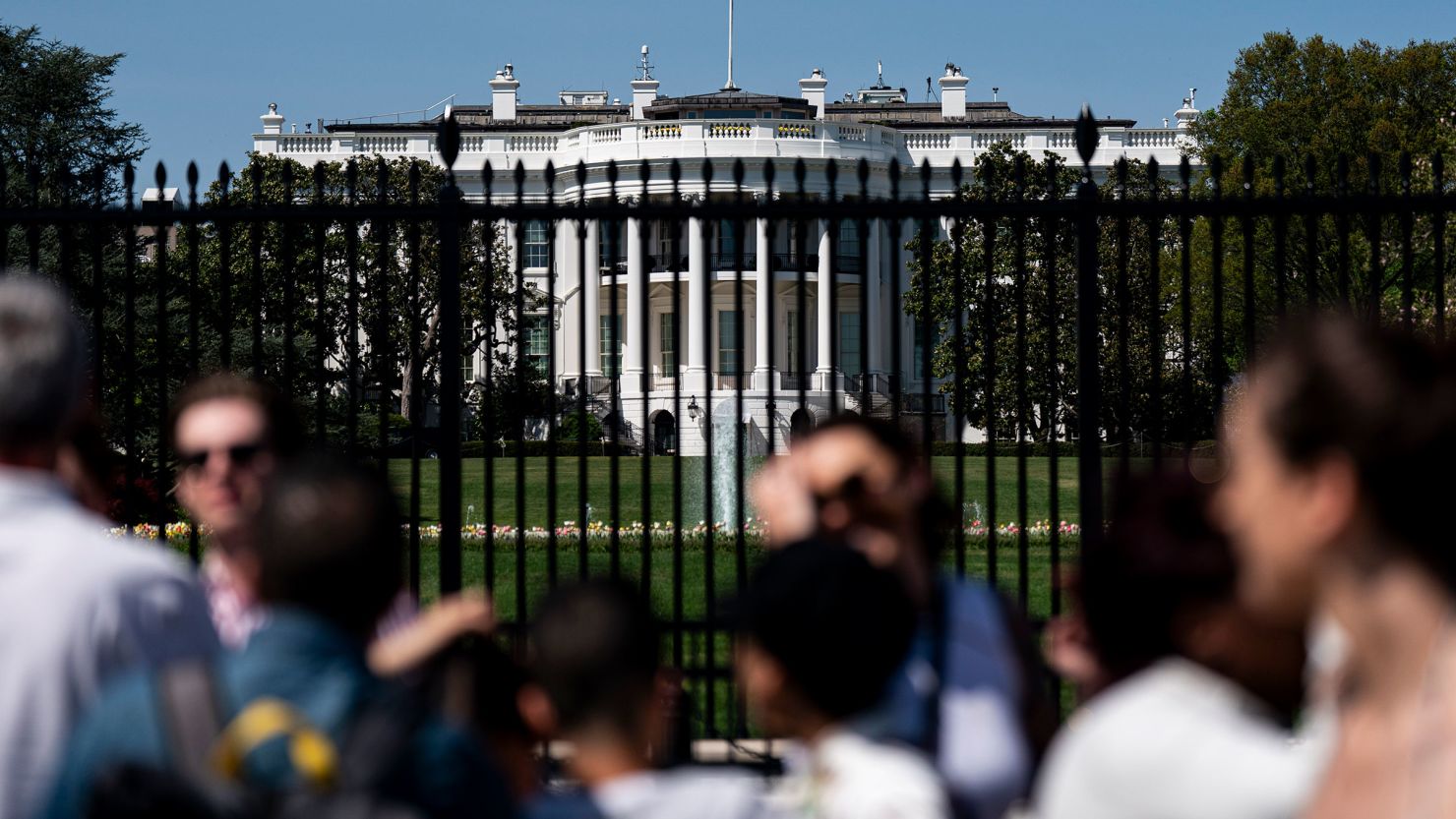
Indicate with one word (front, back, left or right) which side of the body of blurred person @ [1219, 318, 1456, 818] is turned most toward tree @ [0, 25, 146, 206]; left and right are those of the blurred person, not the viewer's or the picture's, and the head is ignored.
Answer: right

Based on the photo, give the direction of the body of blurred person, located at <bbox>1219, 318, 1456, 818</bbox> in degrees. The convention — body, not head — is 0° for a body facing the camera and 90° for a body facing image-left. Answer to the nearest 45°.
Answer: approximately 135°

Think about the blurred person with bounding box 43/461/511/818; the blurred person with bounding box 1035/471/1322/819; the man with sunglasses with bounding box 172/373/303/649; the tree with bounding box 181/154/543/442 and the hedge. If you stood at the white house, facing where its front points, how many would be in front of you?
5

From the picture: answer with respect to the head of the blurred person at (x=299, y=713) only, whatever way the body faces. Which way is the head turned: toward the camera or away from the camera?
away from the camera

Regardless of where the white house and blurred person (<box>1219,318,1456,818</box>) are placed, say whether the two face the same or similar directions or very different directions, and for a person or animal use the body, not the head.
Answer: very different directions

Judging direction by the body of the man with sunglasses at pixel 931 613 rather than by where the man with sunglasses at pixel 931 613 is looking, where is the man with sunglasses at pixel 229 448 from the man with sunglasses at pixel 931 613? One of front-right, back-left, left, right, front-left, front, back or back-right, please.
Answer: front-right

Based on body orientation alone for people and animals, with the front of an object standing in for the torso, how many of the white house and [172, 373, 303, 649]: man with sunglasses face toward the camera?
2

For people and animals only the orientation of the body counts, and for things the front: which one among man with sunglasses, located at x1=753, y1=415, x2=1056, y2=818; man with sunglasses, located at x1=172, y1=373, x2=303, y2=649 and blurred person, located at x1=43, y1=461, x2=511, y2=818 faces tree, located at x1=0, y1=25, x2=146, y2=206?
the blurred person

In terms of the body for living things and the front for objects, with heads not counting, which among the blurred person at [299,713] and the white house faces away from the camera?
the blurred person

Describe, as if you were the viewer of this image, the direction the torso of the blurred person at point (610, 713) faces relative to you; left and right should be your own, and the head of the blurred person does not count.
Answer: facing away from the viewer

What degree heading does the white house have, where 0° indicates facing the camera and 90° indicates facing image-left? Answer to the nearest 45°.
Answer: approximately 0°

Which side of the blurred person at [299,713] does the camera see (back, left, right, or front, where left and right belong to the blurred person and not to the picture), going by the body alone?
back

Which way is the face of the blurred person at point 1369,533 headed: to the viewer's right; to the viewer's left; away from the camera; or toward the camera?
to the viewer's left

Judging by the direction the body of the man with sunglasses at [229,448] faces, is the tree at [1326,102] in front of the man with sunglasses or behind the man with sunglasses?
behind

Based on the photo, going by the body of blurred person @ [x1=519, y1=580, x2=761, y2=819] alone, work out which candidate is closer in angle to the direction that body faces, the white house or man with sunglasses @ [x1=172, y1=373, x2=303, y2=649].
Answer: the white house
